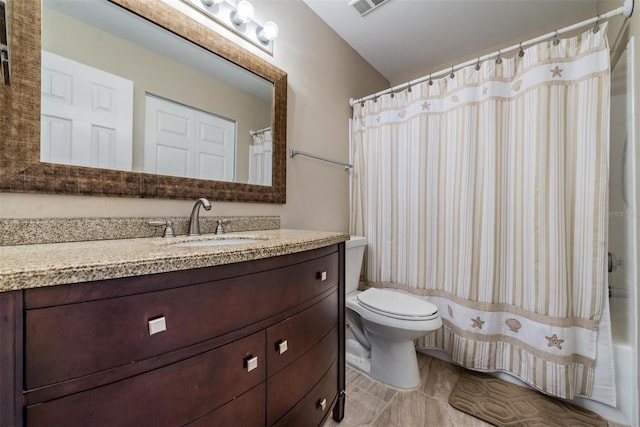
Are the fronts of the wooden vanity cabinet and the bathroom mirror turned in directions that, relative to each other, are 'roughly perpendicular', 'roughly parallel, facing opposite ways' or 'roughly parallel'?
roughly parallel

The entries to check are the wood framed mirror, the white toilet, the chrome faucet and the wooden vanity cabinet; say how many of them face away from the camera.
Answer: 0

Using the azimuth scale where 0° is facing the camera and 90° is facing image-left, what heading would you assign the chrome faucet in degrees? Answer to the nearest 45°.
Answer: approximately 315°

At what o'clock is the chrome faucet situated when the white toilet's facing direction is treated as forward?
The chrome faucet is roughly at 3 o'clock from the white toilet.

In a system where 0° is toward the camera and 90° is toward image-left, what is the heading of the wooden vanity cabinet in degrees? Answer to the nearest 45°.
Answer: approximately 315°

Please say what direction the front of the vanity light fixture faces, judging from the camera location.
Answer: facing the viewer and to the right of the viewer

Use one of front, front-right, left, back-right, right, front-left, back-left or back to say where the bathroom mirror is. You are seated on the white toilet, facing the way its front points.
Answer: right

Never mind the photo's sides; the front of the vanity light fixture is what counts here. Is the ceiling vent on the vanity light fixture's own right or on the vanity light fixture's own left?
on the vanity light fixture's own left

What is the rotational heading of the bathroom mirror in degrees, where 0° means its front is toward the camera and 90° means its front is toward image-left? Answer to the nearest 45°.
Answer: approximately 315°

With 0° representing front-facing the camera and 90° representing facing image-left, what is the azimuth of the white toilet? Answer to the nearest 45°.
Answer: approximately 315°

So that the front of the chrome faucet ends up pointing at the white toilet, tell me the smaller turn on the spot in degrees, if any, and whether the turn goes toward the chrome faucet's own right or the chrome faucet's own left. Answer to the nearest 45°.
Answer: approximately 45° to the chrome faucet's own left

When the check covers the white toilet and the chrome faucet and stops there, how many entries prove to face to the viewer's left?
0

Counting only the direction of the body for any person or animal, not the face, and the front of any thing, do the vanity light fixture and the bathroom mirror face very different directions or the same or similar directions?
same or similar directions
